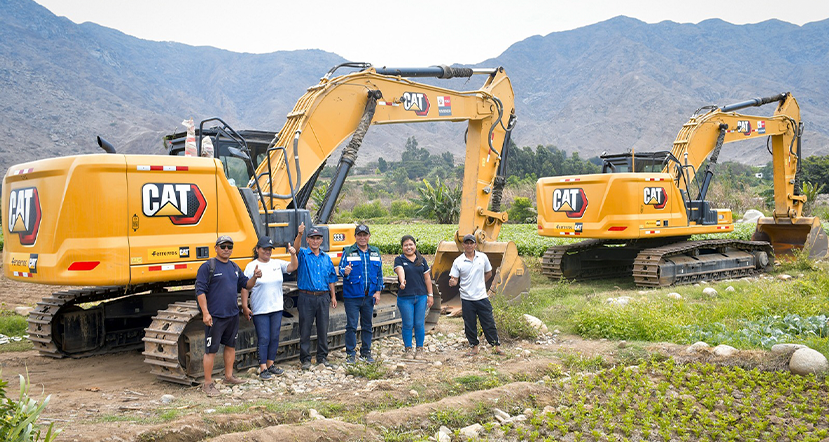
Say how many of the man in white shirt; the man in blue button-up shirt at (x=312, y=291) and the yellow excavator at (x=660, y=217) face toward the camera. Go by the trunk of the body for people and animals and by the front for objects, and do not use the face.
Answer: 2

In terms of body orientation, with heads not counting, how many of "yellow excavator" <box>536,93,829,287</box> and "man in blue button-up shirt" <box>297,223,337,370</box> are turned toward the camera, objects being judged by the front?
1

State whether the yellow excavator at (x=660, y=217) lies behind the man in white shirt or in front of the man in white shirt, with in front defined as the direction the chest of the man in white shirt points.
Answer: behind

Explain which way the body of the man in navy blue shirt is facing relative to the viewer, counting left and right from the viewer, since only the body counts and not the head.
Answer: facing the viewer and to the right of the viewer

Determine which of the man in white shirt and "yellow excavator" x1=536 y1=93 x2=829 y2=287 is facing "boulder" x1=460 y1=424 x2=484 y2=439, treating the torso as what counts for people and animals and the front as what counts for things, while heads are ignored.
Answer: the man in white shirt

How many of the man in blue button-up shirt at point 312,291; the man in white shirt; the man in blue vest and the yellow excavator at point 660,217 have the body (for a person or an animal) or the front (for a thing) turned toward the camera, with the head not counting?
3

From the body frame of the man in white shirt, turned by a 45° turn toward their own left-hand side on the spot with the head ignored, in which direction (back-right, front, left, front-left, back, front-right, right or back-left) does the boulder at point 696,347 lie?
front-left

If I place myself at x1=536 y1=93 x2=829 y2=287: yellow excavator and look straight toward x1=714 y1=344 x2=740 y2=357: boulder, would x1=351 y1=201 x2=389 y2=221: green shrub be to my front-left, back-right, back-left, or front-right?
back-right

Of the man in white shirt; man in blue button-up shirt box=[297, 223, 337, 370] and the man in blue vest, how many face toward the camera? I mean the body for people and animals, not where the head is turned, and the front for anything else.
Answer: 3

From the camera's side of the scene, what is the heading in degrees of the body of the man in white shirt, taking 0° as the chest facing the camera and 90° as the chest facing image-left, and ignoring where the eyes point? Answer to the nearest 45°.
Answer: approximately 0°

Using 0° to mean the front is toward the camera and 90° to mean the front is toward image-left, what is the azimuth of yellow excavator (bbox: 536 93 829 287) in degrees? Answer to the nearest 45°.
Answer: approximately 225°
